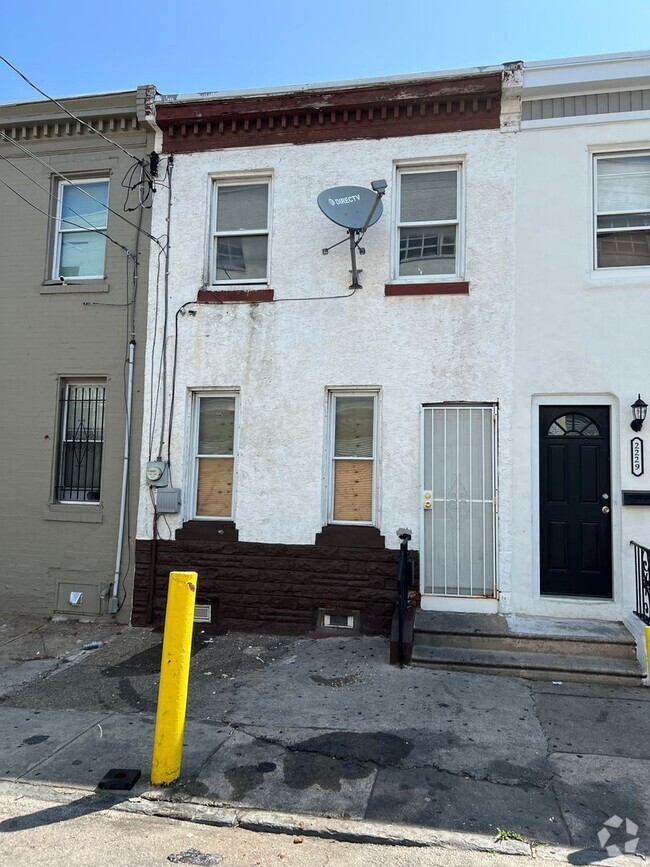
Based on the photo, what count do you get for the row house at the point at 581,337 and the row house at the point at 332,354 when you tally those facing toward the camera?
2

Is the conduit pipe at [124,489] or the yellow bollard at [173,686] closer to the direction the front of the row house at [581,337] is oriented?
the yellow bollard

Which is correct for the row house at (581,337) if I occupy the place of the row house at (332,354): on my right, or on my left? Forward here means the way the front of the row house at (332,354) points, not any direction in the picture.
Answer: on my left

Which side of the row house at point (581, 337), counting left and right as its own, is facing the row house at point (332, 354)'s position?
right

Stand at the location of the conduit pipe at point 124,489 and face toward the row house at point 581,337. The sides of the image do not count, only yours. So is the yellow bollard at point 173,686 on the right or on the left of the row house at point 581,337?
right

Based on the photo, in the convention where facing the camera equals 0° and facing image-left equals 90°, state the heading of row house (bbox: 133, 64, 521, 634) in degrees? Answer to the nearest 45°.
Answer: approximately 0°

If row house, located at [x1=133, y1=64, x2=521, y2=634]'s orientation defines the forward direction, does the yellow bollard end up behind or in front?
in front

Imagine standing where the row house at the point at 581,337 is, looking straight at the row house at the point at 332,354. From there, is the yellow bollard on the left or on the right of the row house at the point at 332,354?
left

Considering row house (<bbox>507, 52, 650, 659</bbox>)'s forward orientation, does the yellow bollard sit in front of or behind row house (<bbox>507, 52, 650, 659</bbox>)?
in front

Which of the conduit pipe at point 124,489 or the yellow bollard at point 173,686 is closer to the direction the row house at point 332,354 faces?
the yellow bollard

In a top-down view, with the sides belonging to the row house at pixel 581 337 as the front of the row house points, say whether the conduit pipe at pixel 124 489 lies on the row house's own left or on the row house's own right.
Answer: on the row house's own right

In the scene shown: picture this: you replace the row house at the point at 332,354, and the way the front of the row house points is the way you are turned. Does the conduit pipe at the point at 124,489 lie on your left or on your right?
on your right
